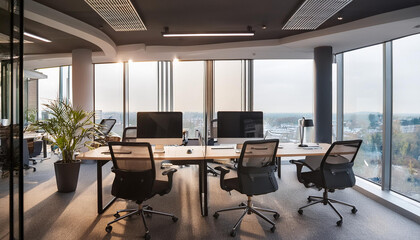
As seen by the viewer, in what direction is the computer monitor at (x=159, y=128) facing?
toward the camera

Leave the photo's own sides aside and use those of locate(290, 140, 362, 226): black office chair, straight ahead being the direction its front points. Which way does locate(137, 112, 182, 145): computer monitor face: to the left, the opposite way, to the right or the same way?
the opposite way

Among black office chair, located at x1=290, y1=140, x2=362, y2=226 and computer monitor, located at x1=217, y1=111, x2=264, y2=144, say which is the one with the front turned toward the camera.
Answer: the computer monitor

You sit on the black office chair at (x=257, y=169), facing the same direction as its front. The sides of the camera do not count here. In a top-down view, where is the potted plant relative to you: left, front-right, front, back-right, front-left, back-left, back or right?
front-left

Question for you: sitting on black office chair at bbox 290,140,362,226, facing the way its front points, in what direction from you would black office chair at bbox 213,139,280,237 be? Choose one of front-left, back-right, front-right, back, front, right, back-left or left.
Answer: left

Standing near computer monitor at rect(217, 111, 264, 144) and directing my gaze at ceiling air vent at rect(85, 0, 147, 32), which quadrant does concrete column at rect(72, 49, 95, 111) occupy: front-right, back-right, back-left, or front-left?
front-right

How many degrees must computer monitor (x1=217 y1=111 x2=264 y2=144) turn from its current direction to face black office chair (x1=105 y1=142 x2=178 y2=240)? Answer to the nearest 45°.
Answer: approximately 45° to its right

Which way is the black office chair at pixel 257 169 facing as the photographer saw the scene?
facing away from the viewer and to the left of the viewer

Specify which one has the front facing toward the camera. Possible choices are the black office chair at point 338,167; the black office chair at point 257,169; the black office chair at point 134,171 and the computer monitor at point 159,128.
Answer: the computer monitor

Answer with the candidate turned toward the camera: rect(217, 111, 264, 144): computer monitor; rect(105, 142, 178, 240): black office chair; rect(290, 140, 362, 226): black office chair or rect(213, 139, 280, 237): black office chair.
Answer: the computer monitor

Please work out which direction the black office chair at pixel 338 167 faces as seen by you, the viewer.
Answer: facing away from the viewer and to the left of the viewer

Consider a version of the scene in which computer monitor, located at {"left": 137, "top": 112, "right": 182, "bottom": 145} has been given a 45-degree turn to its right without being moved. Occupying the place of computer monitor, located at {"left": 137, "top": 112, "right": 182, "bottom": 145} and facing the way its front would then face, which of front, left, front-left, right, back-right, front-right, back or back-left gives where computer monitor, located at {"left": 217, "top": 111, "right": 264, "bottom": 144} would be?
back-left

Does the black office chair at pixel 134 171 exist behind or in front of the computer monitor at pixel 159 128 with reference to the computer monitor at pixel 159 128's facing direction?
in front

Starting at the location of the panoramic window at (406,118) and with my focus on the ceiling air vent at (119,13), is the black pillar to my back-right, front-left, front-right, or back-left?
front-right

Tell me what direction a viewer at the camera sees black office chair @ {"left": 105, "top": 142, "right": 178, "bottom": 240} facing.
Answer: facing away from the viewer and to the right of the viewer

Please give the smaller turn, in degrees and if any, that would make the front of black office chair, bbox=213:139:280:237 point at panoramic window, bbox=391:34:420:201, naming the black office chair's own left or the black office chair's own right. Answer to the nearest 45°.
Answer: approximately 90° to the black office chair's own right

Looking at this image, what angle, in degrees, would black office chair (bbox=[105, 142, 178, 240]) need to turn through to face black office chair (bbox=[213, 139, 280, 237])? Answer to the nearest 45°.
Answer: approximately 45° to its right
